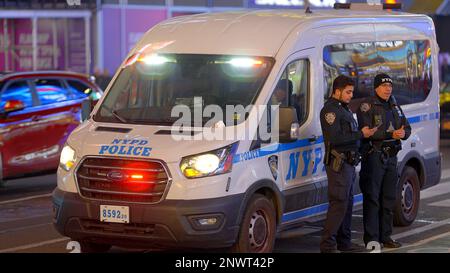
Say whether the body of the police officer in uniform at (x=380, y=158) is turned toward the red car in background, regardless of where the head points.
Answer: no

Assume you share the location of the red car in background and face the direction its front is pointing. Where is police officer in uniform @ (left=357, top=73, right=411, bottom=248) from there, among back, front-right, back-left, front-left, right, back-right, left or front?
left

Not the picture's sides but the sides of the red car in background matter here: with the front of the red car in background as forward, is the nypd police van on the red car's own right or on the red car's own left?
on the red car's own left

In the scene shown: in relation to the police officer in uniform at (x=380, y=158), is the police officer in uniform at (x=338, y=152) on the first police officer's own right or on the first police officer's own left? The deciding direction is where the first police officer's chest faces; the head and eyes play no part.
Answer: on the first police officer's own right

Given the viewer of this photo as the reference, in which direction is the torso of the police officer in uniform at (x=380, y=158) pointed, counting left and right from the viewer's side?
facing the viewer and to the right of the viewer

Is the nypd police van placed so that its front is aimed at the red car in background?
no

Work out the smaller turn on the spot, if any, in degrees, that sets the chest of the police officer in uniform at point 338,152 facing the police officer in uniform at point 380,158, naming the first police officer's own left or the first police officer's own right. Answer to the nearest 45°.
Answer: approximately 45° to the first police officer's own left

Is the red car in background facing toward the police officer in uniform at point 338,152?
no

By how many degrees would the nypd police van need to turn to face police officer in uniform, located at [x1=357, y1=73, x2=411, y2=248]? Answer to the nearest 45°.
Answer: approximately 135° to its left

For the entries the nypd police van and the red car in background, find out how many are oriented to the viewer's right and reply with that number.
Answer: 0

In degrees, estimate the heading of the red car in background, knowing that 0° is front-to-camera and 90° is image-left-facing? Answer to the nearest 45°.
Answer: approximately 45°
